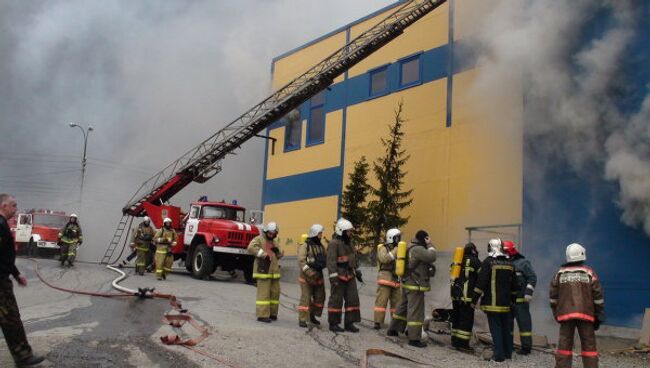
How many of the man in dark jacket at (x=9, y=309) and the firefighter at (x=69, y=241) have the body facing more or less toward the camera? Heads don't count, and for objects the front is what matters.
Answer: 1

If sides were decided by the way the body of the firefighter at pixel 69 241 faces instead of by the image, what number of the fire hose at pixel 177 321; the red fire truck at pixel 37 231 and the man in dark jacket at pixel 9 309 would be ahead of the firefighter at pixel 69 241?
2

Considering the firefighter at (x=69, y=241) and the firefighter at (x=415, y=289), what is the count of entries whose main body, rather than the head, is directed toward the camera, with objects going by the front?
1

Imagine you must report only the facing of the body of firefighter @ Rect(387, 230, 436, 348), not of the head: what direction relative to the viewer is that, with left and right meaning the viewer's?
facing to the right of the viewer

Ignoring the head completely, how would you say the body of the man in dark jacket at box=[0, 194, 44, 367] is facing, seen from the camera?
to the viewer's right

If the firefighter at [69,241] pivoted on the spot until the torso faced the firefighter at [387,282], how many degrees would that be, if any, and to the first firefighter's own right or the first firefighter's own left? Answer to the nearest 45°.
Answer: approximately 45° to the first firefighter's own left

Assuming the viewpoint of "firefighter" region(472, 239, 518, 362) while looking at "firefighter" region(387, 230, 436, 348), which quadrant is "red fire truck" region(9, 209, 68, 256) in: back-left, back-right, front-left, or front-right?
front-right

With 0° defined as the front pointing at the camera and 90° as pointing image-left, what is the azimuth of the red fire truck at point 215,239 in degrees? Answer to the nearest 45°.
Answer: approximately 315°
